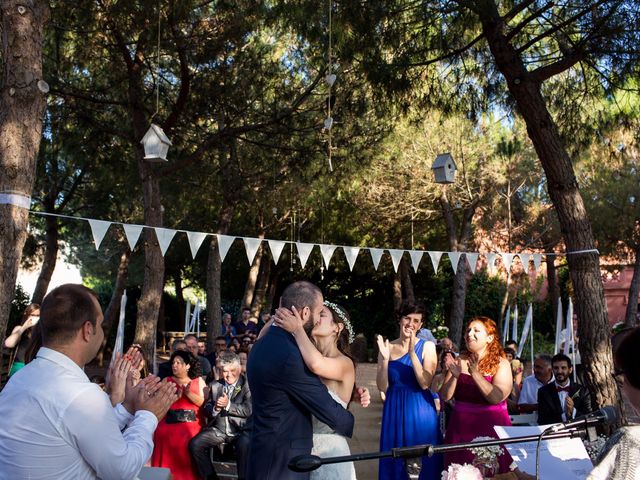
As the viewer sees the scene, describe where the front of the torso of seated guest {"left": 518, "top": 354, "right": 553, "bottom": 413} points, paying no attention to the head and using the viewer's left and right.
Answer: facing the viewer and to the left of the viewer

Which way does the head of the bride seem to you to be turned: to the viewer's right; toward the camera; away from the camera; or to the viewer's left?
to the viewer's left

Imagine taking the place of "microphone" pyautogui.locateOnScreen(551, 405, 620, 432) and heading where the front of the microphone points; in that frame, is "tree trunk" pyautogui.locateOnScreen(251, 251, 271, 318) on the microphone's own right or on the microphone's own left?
on the microphone's own left

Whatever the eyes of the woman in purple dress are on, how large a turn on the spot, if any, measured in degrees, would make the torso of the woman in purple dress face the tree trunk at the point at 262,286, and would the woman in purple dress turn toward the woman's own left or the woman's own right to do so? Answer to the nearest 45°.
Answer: approximately 135° to the woman's own right

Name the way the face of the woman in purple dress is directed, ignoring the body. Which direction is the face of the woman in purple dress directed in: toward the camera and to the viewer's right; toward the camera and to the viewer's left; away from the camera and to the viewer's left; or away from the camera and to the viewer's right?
toward the camera and to the viewer's left

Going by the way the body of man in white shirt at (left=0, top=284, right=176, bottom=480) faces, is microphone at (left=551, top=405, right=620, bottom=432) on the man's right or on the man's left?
on the man's right

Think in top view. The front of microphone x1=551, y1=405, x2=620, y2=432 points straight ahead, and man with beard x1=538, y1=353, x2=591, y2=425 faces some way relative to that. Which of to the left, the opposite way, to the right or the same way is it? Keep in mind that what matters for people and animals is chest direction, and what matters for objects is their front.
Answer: to the right

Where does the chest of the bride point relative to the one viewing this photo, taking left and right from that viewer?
facing to the left of the viewer

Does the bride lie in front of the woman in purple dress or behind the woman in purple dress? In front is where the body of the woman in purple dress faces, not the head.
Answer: in front

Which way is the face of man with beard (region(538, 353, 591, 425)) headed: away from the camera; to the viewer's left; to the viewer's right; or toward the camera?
toward the camera

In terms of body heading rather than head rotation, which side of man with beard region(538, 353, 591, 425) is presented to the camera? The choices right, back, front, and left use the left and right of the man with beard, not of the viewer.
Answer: front

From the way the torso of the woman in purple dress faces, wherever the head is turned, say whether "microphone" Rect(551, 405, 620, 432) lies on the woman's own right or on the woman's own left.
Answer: on the woman's own left

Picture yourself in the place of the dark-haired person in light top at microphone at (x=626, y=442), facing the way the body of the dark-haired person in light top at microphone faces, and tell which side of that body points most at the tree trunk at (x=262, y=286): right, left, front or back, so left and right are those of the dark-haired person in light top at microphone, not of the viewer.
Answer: front

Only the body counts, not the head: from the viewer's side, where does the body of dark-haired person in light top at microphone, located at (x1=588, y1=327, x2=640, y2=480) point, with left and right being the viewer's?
facing away from the viewer and to the left of the viewer

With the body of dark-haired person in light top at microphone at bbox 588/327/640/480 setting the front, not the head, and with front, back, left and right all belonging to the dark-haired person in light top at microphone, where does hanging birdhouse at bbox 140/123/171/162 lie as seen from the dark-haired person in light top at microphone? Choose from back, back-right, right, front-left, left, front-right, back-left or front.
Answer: front

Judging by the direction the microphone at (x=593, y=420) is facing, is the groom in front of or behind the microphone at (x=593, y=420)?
behind

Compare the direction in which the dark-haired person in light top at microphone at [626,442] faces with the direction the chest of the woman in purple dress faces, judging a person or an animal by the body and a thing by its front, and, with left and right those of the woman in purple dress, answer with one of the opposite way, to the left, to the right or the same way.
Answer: to the right

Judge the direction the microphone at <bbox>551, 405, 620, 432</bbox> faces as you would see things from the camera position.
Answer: facing to the right of the viewer

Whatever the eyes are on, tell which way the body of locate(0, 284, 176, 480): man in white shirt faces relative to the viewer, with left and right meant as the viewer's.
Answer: facing away from the viewer and to the right of the viewer

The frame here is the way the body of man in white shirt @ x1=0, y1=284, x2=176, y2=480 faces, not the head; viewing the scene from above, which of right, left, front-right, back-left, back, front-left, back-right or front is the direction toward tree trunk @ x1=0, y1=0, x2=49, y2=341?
front-left
